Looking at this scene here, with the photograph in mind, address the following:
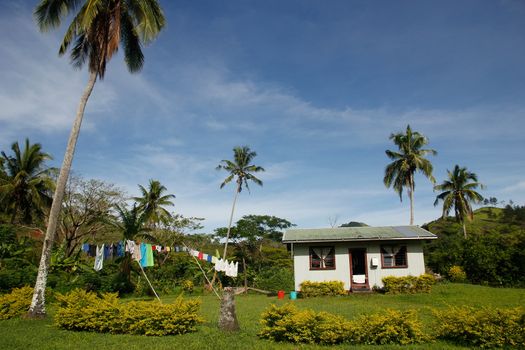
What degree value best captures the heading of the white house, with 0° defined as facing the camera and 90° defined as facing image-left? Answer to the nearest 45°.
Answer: approximately 0°

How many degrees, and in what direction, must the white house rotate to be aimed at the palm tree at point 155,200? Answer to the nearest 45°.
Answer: approximately 135° to its right

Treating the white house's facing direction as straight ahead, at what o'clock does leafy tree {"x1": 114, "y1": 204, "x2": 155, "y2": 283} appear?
The leafy tree is roughly at 3 o'clock from the white house.

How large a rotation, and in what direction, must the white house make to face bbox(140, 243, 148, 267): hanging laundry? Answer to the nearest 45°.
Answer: approximately 45° to its right

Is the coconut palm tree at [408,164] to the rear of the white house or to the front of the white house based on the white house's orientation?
to the rear

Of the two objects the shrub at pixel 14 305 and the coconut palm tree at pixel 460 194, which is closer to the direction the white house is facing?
the shrub

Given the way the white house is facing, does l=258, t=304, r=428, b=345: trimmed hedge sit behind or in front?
in front

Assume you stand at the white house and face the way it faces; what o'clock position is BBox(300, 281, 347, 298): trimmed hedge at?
The trimmed hedge is roughly at 2 o'clock from the white house.

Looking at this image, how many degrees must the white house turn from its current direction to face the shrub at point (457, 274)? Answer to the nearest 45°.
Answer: approximately 135° to its left

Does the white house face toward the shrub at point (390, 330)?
yes

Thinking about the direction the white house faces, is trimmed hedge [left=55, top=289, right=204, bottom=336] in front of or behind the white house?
in front

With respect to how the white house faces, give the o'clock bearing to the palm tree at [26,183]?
The palm tree is roughly at 3 o'clock from the white house.

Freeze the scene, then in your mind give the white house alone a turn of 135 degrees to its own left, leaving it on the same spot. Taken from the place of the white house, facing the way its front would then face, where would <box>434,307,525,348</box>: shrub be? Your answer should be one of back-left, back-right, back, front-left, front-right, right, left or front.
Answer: back-right
